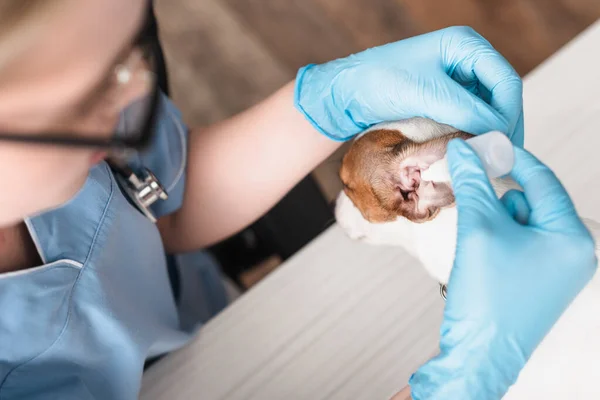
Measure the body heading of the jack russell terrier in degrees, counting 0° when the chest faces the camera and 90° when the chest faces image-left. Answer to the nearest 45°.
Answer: approximately 90°
